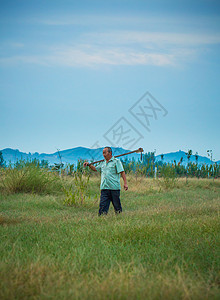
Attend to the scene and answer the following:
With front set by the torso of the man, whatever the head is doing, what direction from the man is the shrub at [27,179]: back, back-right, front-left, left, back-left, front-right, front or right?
right

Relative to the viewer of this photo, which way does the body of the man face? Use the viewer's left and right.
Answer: facing the viewer and to the left of the viewer
